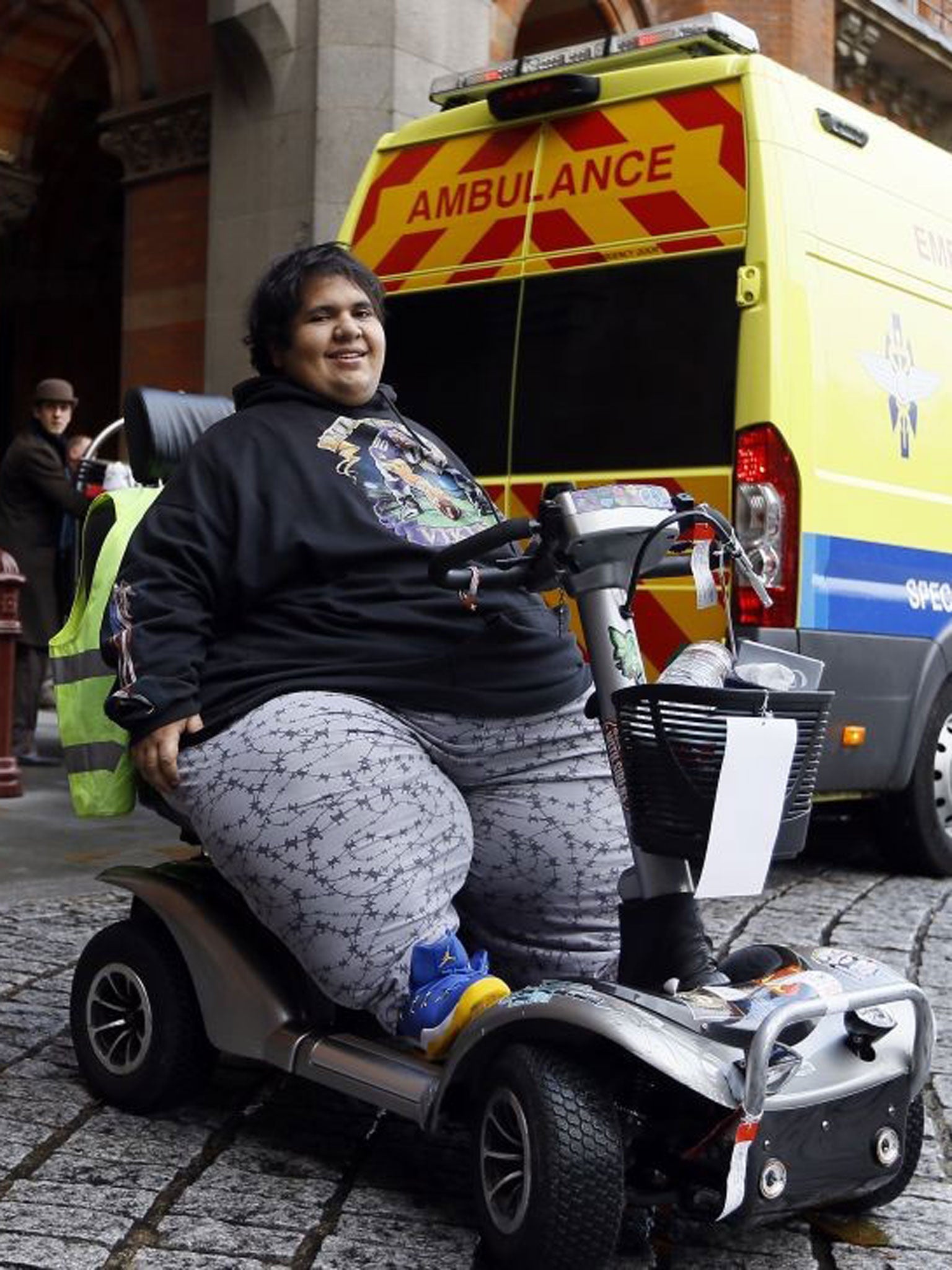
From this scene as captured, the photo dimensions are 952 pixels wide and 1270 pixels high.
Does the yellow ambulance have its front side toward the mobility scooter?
no

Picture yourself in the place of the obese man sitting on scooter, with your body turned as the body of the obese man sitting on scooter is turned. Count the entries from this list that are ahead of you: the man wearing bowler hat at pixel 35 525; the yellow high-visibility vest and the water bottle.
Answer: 1

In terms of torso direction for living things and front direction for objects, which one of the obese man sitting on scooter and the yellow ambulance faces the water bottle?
the obese man sitting on scooter

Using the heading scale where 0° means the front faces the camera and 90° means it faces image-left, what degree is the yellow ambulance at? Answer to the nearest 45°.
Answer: approximately 225°

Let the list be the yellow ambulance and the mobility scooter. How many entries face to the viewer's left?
0

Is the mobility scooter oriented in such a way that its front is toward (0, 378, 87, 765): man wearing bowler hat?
no

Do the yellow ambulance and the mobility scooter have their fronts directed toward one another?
no

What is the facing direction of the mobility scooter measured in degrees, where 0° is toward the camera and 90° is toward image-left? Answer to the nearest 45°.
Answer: approximately 315°

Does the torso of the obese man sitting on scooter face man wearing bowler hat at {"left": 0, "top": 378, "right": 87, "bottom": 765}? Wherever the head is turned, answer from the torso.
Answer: no

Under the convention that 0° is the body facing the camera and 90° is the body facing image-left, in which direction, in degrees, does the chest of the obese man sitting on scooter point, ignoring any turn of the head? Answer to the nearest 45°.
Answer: approximately 315°

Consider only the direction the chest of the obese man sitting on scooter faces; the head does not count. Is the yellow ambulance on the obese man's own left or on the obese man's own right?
on the obese man's own left

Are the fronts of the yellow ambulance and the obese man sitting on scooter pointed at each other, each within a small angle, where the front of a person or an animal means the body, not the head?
no

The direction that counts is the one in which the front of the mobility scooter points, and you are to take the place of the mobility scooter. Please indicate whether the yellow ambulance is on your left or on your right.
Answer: on your left

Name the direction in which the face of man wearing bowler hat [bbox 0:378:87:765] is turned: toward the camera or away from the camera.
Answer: toward the camera

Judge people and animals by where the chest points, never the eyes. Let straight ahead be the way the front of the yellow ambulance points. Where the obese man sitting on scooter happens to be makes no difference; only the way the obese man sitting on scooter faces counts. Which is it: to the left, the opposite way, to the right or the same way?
to the right

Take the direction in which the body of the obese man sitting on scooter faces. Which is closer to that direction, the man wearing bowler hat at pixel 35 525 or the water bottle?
the water bottle

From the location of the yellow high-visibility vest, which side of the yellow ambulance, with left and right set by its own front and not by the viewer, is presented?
back
